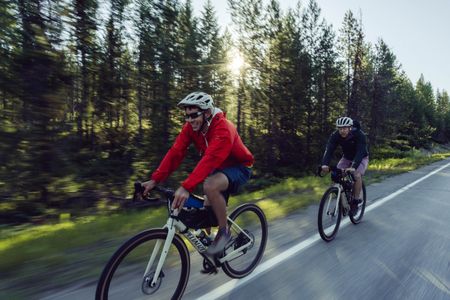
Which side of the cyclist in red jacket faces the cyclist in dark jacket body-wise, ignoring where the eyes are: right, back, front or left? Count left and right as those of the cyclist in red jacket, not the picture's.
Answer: back

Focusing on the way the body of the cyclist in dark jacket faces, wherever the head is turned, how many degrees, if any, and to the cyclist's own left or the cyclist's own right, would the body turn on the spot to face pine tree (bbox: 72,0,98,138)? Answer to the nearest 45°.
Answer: approximately 45° to the cyclist's own right

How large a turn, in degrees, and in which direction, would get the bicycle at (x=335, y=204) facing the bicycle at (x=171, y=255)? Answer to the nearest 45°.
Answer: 0° — it already faces it

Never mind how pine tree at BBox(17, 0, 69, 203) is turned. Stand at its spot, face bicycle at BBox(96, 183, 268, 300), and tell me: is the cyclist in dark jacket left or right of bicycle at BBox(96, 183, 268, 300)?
left
